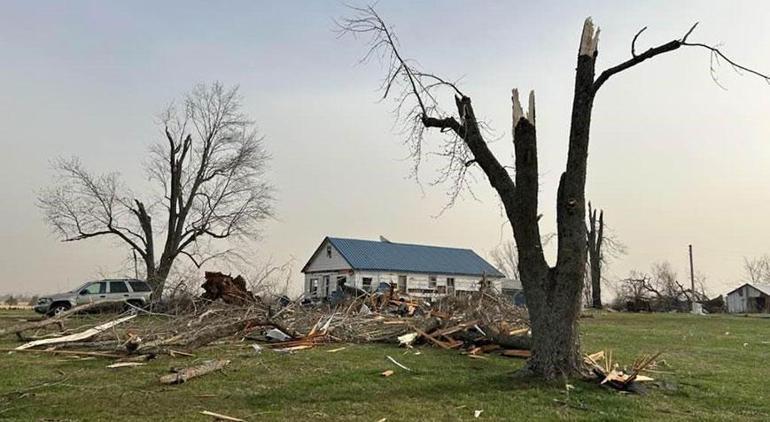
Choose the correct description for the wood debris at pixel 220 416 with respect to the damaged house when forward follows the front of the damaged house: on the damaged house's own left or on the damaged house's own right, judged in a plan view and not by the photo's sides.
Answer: on the damaged house's own right

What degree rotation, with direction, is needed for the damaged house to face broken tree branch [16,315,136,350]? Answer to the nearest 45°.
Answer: approximately 45° to its right

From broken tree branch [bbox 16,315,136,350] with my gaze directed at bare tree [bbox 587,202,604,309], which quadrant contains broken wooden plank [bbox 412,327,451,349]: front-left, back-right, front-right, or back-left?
front-right

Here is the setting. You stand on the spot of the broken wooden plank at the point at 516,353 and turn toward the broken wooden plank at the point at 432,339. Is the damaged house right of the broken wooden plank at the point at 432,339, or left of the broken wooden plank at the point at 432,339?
right

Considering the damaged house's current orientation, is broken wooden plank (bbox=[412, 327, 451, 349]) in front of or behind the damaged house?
in front

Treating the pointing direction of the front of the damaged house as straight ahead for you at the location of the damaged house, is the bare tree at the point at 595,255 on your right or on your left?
on your left

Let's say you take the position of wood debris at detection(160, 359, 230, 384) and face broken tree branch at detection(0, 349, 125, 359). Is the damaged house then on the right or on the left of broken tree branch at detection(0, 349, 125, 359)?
right

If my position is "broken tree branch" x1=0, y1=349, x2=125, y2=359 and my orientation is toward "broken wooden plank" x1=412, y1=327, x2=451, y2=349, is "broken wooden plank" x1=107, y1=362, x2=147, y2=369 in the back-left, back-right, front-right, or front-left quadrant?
front-right

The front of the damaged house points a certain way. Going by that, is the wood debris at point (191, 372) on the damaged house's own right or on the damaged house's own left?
on the damaged house's own right

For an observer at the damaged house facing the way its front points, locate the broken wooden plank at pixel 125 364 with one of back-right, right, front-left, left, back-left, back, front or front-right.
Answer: front-right

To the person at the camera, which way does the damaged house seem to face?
facing the viewer and to the right of the viewer

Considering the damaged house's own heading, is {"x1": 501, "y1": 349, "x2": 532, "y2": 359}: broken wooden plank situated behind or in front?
in front

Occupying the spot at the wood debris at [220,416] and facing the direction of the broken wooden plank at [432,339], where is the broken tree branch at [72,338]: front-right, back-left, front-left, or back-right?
front-left

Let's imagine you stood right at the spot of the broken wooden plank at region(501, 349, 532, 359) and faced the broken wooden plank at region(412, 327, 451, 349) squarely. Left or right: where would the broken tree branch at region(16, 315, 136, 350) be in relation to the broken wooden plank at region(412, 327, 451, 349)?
left
